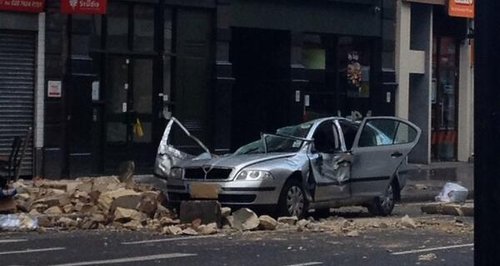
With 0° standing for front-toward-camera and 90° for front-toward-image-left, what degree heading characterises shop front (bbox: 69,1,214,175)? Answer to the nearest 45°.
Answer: approximately 0°

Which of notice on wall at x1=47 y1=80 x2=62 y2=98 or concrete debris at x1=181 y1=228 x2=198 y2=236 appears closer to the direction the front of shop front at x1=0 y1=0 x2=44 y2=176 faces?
the concrete debris

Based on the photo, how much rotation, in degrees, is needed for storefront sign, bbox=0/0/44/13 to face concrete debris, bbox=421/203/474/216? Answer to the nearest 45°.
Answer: approximately 45° to its left

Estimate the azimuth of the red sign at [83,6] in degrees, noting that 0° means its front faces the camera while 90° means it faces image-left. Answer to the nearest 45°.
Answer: approximately 0°

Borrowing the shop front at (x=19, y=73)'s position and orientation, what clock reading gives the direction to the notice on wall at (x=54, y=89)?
The notice on wall is roughly at 8 o'clock from the shop front.

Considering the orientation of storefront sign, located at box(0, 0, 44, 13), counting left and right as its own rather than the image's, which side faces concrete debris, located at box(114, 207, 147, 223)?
front

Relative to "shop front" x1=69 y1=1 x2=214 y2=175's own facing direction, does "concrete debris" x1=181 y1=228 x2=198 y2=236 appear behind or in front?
in front

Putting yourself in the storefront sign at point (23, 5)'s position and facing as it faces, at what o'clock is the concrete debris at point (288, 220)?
The concrete debris is roughly at 11 o'clock from the storefront sign.

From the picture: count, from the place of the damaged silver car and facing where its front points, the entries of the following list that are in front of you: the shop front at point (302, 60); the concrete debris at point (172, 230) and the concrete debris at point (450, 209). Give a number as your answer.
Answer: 1

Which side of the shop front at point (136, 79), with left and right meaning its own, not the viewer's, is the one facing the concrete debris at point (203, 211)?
front

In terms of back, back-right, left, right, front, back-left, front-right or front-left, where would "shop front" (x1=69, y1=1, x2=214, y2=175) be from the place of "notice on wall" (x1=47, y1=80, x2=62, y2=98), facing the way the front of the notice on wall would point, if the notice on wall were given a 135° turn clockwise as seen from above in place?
right

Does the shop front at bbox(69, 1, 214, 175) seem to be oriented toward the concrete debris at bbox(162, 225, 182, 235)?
yes
